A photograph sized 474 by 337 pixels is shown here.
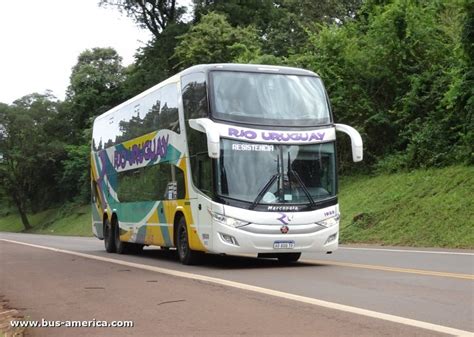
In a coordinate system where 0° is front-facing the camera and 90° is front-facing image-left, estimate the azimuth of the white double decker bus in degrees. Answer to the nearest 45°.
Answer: approximately 315°
